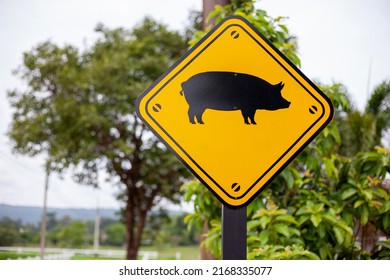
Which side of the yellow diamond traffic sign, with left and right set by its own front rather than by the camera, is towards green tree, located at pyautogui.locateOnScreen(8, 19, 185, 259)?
back

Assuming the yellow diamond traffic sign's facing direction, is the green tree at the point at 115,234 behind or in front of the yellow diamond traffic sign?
behind

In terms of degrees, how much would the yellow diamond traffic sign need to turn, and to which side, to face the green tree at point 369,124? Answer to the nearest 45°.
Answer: approximately 180°

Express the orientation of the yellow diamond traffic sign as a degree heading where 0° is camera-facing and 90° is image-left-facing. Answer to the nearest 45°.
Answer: approximately 0°

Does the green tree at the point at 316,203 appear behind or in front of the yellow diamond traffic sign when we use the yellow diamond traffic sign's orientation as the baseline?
behind
